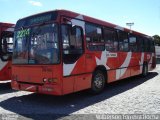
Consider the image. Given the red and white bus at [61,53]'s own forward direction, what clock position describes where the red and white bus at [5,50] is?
the red and white bus at [5,50] is roughly at 3 o'clock from the red and white bus at [61,53].

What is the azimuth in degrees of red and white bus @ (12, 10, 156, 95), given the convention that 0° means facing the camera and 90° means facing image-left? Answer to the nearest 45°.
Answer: approximately 45°
